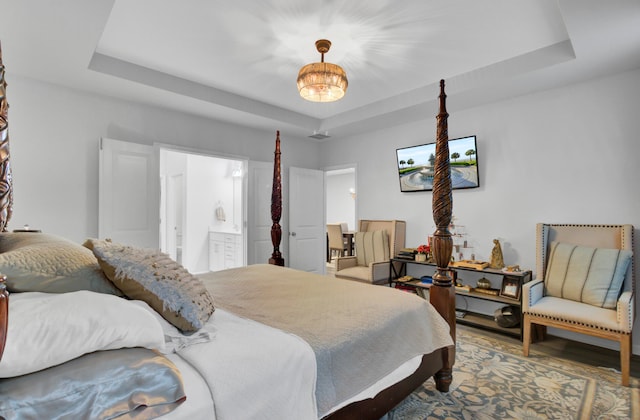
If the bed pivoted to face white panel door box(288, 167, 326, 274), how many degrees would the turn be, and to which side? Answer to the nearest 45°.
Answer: approximately 45° to its left

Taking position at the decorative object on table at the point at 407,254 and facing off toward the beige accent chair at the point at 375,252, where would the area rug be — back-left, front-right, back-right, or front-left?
back-left

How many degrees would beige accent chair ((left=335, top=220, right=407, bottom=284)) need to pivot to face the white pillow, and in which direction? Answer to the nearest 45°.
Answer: approximately 45° to its left

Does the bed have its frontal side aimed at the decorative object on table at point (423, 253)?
yes

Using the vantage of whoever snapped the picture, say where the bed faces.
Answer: facing away from the viewer and to the right of the viewer

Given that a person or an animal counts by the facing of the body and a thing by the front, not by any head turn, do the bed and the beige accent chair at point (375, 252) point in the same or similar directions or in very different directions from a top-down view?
very different directions

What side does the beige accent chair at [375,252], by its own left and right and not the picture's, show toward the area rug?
left

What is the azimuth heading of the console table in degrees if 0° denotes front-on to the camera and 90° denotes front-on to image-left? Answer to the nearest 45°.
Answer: approximately 45°

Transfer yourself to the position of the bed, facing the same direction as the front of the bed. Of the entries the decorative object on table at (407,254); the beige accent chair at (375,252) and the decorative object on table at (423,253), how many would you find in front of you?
3

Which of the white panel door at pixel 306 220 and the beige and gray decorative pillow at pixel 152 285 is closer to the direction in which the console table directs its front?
the beige and gray decorative pillow

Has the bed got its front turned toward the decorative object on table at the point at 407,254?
yes

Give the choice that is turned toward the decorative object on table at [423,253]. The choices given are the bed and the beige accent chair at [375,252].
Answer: the bed
